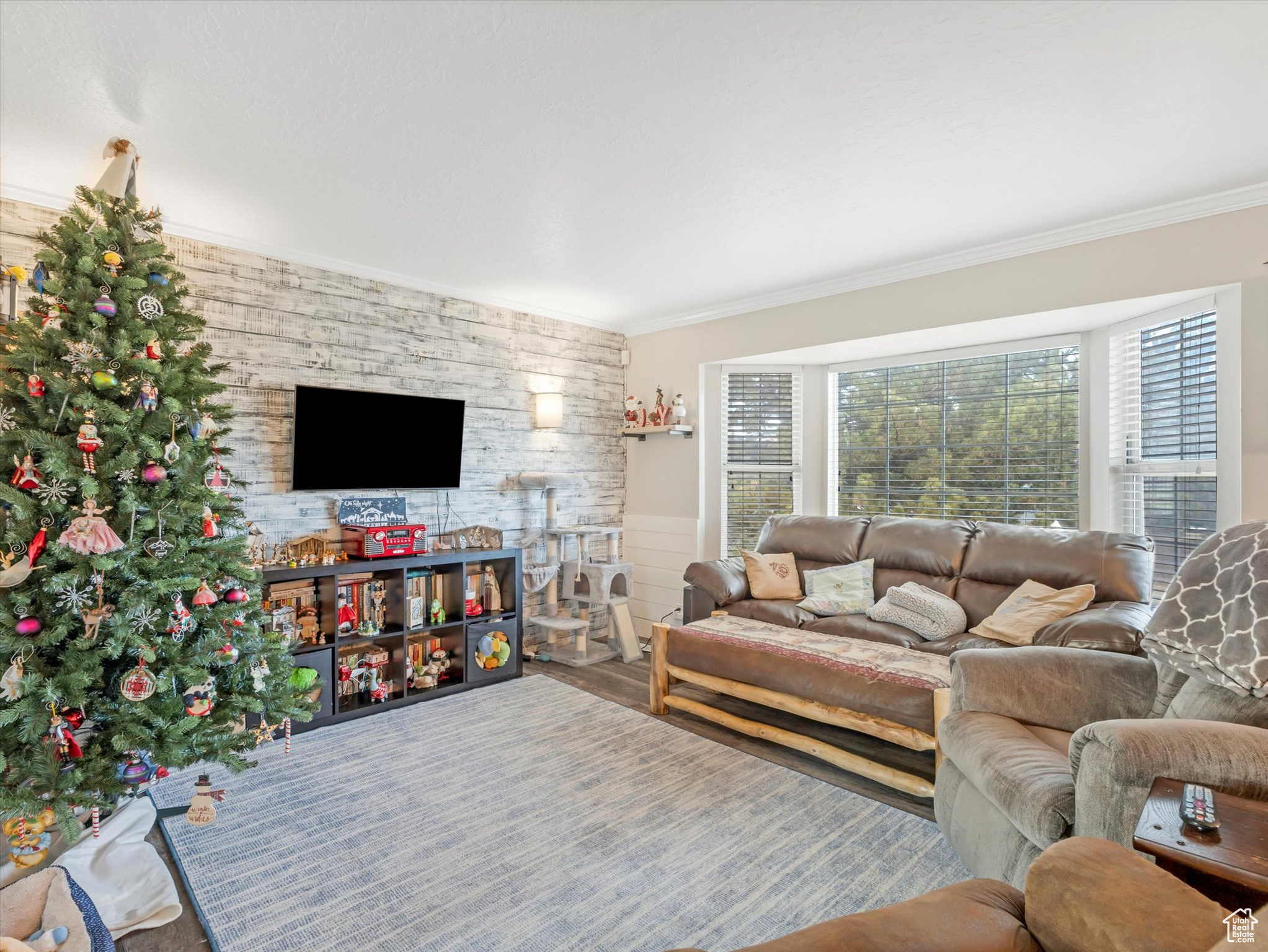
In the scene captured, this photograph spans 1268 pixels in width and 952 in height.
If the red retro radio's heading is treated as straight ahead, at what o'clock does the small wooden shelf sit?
The small wooden shelf is roughly at 10 o'clock from the red retro radio.

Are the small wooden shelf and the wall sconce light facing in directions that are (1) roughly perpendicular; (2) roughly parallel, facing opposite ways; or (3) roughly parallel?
roughly perpendicular

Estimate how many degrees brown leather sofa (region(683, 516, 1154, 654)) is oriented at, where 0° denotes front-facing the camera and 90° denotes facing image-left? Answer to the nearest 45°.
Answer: approximately 45°

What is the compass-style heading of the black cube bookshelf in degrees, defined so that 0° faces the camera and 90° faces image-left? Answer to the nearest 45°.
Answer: approximately 315°

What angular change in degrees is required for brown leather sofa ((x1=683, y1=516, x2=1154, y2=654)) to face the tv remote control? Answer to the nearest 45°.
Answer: approximately 45° to its left

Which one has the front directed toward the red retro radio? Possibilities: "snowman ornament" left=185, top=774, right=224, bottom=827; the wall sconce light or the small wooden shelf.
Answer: the small wooden shelf

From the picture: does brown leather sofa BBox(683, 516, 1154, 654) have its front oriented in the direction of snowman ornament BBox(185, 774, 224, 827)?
yes

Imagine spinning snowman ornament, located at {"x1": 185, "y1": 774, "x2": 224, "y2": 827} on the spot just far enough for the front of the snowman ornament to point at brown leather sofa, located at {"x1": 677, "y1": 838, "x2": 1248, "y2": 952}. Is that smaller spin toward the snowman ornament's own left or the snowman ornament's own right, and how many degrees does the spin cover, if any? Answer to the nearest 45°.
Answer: approximately 45° to the snowman ornament's own left

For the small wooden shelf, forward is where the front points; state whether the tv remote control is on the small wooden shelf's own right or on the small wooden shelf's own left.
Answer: on the small wooden shelf's own left

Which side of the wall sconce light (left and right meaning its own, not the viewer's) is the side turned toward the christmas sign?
right

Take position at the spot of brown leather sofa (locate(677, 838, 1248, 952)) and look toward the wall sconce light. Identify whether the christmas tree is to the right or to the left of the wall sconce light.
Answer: left
